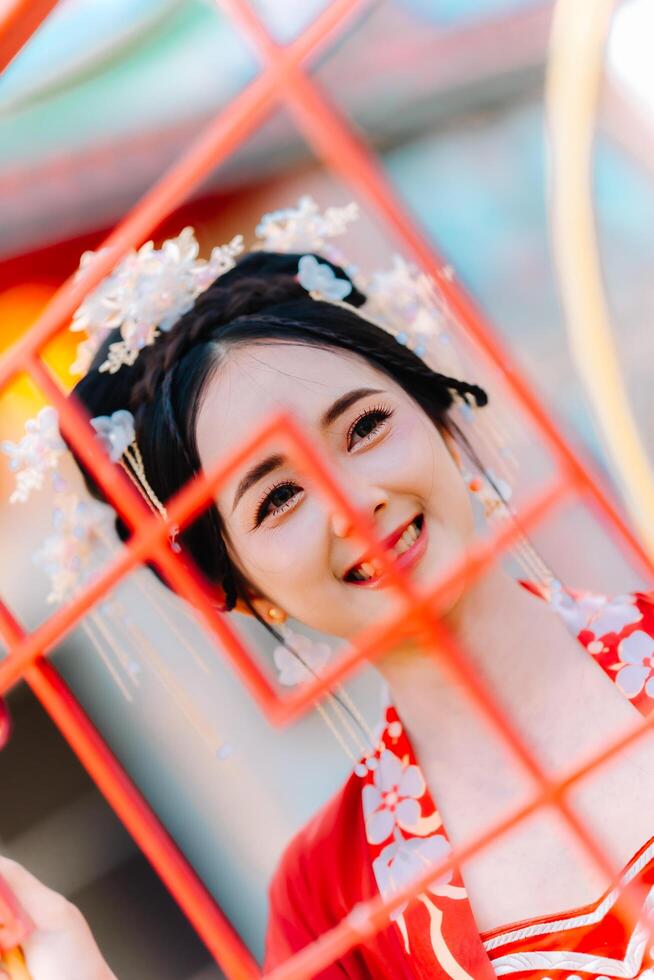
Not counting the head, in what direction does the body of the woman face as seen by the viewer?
toward the camera
